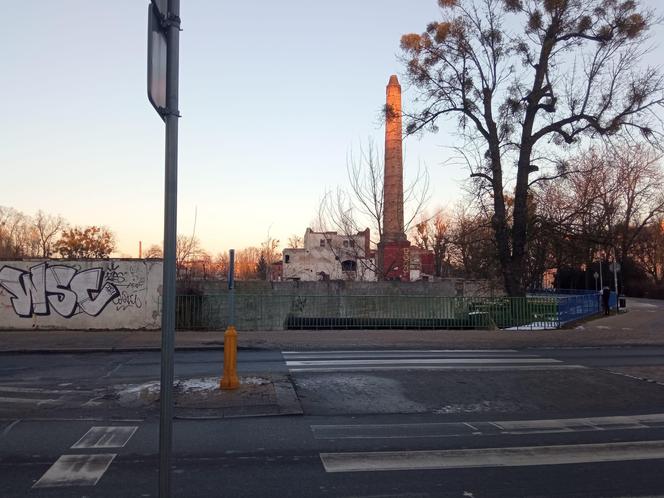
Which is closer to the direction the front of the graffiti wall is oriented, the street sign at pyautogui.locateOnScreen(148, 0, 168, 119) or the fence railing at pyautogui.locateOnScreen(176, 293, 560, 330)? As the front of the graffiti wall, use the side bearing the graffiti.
the street sign

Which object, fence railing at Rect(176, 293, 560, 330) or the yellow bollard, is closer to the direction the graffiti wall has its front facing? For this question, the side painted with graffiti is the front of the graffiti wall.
the yellow bollard

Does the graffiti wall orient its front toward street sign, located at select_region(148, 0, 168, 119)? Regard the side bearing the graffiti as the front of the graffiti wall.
yes

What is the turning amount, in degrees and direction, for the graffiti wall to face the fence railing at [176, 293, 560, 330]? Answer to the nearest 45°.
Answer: approximately 90° to its left

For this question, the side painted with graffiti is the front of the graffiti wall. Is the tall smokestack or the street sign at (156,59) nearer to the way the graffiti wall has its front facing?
the street sign

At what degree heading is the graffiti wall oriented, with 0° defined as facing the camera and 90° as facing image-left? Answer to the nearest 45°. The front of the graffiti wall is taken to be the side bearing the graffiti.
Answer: approximately 0°

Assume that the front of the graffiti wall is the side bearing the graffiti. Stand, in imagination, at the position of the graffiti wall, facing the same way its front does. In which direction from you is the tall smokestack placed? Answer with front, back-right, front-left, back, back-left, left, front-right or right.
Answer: back-left

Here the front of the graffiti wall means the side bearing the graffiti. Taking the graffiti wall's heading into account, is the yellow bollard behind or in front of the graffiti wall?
in front

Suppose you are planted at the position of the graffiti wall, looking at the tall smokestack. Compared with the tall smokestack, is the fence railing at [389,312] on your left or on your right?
right

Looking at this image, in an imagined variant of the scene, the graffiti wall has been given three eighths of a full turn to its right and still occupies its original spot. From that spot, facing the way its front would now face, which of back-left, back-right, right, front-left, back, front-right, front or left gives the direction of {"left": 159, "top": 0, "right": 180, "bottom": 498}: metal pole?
back-left

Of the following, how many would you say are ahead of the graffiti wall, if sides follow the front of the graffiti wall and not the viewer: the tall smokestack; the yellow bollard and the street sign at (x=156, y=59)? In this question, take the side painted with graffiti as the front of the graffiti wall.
2
